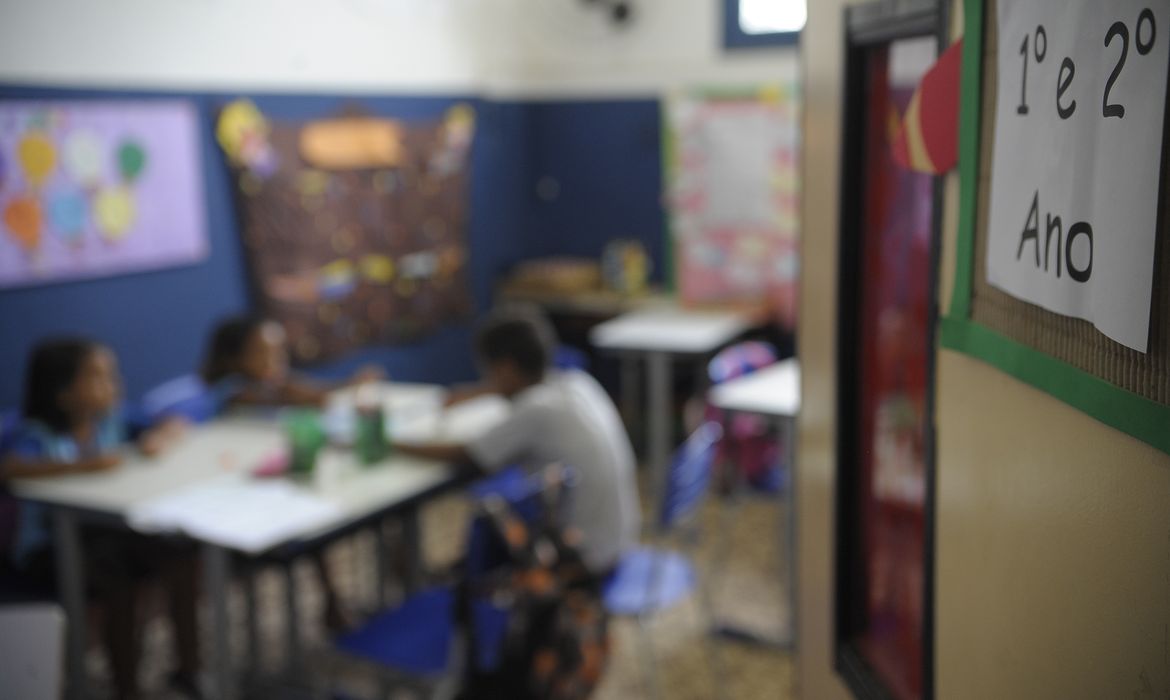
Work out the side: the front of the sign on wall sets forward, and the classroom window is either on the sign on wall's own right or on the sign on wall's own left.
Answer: on the sign on wall's own right

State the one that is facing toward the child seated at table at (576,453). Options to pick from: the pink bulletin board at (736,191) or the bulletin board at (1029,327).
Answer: the pink bulletin board

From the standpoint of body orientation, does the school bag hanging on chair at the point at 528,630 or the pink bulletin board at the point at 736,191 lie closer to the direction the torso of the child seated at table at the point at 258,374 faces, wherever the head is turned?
the school bag hanging on chair

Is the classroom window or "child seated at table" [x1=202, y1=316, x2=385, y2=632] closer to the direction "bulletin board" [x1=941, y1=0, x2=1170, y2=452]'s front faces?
the child seated at table

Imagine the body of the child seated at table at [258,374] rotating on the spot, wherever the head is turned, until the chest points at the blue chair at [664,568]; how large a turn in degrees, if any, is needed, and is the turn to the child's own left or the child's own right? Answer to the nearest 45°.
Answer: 0° — they already face it

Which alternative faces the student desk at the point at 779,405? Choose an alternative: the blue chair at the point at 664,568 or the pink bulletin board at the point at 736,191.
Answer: the pink bulletin board

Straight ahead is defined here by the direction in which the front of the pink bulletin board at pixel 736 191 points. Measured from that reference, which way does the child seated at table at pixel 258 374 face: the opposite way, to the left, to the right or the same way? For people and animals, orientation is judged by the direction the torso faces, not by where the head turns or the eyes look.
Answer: to the left

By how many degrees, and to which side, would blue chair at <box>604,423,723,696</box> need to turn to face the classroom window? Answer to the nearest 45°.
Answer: approximately 135° to its right

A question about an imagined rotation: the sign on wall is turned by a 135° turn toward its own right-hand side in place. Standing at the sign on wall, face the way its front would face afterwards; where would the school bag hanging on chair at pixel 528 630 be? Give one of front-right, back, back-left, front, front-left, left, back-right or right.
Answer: front-left

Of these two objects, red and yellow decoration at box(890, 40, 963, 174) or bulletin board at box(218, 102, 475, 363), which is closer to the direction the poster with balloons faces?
the red and yellow decoration

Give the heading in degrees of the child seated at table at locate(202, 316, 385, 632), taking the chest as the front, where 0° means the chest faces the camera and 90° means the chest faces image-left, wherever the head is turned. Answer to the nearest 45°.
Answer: approximately 315°

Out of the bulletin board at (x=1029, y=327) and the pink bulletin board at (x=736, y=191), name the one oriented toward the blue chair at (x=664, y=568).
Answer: the pink bulletin board

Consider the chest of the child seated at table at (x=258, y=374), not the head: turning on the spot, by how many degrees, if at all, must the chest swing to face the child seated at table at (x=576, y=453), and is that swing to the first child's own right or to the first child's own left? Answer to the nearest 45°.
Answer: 0° — they already face them
